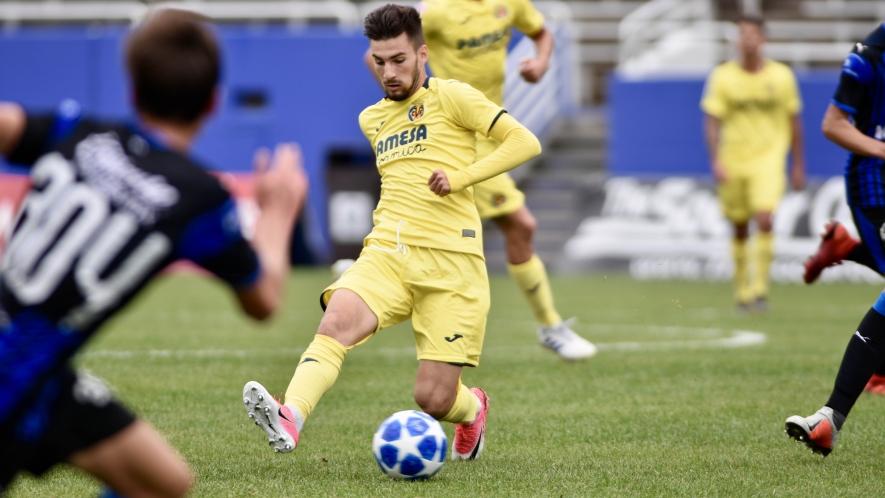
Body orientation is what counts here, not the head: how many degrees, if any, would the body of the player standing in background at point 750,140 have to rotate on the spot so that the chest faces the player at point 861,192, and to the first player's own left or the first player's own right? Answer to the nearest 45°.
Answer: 0° — they already face them

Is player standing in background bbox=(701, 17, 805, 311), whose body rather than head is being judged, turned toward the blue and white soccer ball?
yes

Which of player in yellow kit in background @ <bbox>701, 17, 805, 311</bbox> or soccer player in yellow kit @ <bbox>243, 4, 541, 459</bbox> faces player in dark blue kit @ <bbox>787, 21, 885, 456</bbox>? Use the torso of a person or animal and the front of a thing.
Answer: player in yellow kit in background @ <bbox>701, 17, 805, 311</bbox>

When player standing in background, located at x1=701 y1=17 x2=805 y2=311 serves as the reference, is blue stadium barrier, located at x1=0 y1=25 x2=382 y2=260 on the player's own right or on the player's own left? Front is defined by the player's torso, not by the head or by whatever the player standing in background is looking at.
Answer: on the player's own right

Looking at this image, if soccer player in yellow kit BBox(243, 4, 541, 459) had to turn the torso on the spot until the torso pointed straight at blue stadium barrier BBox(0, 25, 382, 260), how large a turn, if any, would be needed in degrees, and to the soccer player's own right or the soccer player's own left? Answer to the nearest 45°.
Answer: approximately 135° to the soccer player's own right

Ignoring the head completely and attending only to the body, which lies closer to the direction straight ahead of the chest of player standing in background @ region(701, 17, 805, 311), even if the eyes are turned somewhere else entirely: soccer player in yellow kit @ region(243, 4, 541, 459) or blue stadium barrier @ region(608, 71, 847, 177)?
the soccer player in yellow kit

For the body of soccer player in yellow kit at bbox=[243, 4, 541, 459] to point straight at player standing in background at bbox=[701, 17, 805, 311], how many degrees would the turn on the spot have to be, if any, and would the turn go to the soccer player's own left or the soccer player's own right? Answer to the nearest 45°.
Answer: approximately 180°

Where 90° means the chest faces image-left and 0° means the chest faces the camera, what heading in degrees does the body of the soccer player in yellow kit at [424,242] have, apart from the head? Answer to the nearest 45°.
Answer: approximately 45°

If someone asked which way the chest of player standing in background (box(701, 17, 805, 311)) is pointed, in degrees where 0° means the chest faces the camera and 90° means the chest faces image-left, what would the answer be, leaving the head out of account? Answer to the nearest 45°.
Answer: approximately 0°

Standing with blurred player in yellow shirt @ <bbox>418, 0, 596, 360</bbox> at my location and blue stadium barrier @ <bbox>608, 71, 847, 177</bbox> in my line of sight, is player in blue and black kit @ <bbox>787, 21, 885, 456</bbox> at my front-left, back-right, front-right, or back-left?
back-right
